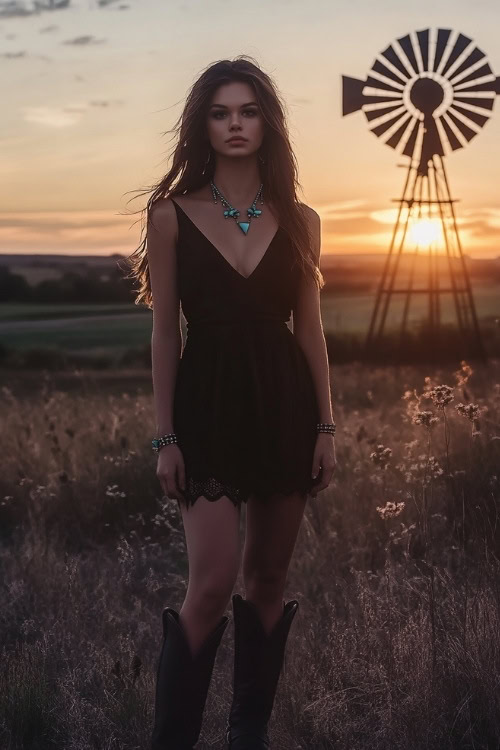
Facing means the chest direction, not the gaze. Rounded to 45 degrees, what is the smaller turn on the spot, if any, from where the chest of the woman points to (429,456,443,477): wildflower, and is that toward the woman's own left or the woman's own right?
approximately 135° to the woman's own left

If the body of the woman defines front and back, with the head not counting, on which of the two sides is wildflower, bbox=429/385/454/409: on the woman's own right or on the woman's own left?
on the woman's own left

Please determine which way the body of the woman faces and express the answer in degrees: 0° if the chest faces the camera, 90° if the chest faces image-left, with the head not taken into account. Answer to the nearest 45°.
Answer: approximately 0°

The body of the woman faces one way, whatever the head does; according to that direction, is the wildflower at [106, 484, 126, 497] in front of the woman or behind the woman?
behind
